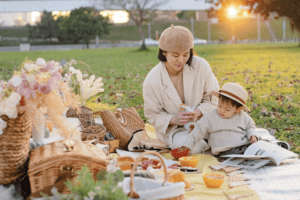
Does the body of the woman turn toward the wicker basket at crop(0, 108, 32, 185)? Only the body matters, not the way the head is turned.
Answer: no

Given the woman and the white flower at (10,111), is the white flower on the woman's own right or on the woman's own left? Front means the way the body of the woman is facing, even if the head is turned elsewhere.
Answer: on the woman's own right

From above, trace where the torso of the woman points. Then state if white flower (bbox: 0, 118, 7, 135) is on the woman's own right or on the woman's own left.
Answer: on the woman's own right

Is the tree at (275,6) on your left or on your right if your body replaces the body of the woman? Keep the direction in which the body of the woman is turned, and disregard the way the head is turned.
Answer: on your left

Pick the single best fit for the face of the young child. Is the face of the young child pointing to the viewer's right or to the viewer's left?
to the viewer's left

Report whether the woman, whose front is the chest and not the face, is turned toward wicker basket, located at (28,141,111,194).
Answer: no

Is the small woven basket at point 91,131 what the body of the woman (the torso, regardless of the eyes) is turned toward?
no

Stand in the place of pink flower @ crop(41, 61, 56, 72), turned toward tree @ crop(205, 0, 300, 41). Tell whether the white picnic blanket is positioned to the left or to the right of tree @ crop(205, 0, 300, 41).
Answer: right

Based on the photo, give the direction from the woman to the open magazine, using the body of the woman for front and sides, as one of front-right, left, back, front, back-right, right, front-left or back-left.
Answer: front

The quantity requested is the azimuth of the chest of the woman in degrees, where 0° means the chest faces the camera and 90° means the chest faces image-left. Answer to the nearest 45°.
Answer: approximately 315°

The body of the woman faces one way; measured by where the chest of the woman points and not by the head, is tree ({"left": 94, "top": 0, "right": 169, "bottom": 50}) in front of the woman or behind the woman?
behind
